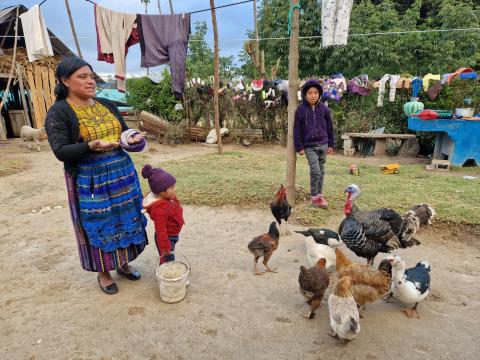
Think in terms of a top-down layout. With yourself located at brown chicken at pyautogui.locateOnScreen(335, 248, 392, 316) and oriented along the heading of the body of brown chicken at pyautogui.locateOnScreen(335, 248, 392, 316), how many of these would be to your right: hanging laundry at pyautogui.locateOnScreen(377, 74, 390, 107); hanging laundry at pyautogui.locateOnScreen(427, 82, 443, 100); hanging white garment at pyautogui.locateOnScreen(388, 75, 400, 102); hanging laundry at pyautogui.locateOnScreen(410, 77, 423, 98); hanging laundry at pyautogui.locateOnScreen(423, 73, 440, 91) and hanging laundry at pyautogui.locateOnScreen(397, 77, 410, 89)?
6

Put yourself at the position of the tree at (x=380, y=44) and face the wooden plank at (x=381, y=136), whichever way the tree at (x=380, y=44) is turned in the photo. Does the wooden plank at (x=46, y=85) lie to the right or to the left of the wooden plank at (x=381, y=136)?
right

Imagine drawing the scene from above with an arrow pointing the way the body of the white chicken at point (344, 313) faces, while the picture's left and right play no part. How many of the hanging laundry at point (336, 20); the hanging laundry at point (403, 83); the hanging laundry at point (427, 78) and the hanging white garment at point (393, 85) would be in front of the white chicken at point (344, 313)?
4

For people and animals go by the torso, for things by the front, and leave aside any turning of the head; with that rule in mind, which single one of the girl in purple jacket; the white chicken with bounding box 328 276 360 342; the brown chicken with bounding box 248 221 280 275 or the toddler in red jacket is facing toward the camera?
the girl in purple jacket

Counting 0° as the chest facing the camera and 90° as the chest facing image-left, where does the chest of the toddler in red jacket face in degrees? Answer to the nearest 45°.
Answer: approximately 270°

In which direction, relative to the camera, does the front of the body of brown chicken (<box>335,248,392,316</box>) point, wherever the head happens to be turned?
to the viewer's left

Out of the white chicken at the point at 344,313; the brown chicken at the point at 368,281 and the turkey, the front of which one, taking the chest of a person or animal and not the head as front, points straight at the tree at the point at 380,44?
the white chicken

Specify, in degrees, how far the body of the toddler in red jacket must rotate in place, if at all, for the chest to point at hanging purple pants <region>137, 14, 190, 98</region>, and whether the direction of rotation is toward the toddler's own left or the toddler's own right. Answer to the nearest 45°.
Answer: approximately 90° to the toddler's own left

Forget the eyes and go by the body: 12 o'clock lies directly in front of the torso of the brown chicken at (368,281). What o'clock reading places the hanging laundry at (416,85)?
The hanging laundry is roughly at 3 o'clock from the brown chicken.

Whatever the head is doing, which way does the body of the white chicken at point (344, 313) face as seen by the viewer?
away from the camera

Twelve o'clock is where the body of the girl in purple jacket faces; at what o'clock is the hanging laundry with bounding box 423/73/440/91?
The hanging laundry is roughly at 7 o'clock from the girl in purple jacket.

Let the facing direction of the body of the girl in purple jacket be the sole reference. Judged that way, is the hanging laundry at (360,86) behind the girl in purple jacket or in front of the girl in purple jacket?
behind

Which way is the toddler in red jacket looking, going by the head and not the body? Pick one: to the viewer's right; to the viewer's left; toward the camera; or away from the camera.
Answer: to the viewer's right
